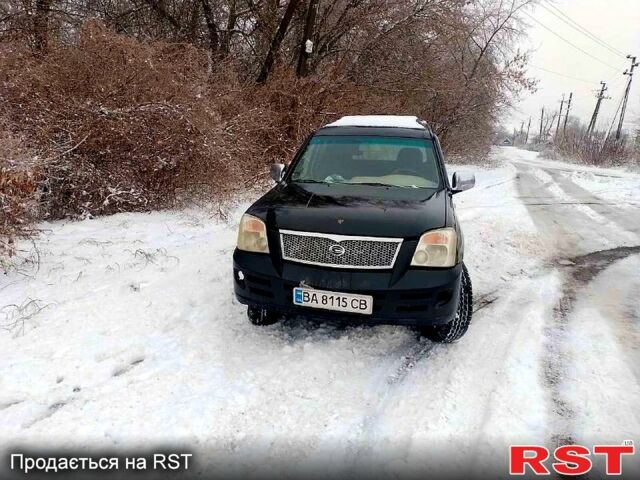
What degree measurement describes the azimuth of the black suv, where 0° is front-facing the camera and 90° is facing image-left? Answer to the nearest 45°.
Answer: approximately 0°

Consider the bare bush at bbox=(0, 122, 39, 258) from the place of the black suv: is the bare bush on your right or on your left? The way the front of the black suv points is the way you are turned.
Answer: on your right
